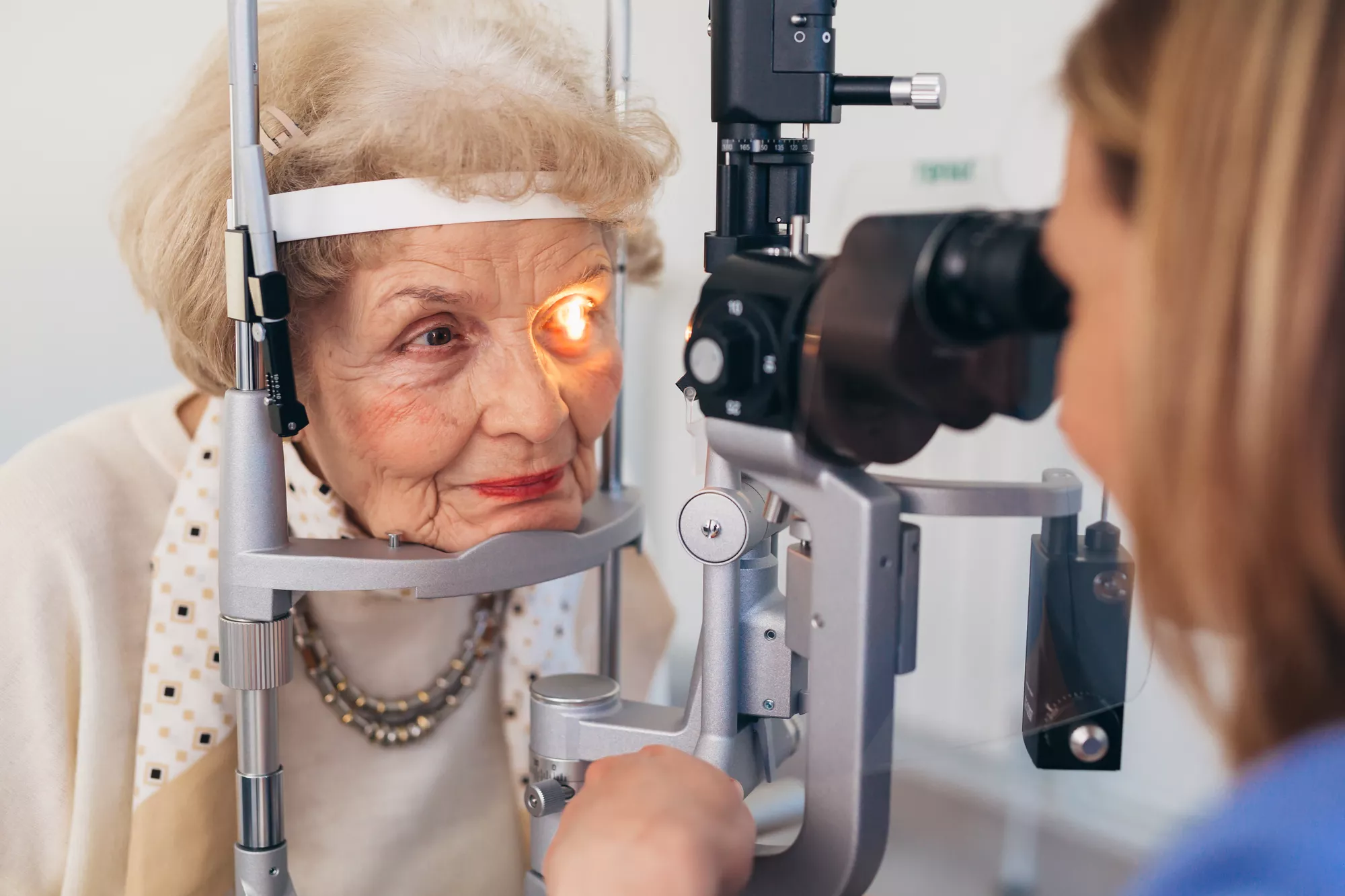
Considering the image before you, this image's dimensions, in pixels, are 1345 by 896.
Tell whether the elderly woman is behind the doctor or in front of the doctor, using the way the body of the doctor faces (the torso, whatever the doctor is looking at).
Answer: in front

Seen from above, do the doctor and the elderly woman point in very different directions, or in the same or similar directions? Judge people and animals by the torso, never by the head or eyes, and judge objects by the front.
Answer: very different directions

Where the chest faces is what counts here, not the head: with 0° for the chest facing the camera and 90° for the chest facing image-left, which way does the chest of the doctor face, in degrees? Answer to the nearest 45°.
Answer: approximately 135°

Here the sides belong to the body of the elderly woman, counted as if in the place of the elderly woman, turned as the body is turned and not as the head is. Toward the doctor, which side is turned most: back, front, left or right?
front

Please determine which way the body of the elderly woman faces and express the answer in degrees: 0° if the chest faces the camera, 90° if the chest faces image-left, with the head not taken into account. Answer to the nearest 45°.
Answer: approximately 315°

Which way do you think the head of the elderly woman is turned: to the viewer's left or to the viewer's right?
to the viewer's right
